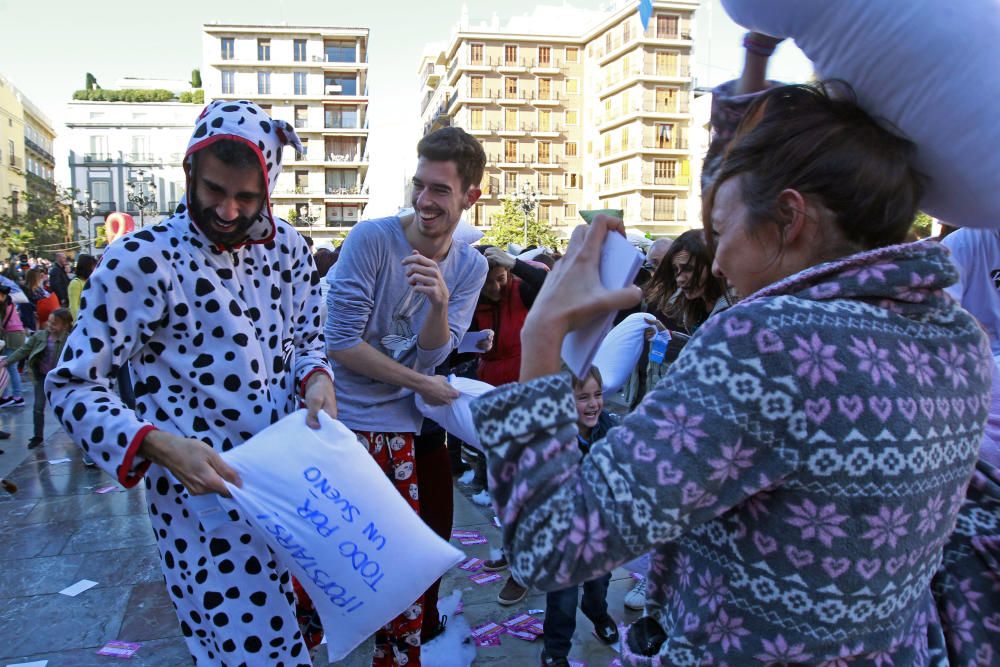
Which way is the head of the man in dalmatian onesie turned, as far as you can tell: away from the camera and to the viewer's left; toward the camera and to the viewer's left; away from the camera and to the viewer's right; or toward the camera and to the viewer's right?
toward the camera and to the viewer's right

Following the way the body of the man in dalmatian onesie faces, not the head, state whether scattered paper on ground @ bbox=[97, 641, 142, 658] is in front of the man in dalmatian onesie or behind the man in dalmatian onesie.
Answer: behind

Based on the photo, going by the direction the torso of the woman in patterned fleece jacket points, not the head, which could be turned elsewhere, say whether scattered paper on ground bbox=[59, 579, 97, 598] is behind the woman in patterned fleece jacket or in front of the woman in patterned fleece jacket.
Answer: in front

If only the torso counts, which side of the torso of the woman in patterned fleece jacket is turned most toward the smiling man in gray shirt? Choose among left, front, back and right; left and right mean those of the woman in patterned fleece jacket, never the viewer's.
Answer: front

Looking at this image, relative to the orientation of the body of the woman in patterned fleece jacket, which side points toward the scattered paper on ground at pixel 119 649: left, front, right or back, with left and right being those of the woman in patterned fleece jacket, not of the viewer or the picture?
front

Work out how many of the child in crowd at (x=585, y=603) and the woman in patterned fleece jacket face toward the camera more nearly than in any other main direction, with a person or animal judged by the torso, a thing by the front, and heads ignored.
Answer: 1

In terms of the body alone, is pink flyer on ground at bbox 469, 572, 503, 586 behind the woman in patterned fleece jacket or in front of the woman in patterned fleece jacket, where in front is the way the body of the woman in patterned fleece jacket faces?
in front

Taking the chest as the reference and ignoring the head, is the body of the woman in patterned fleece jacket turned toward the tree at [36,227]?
yes

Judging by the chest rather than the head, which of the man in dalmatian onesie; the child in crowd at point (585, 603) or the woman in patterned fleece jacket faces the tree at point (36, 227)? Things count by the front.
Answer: the woman in patterned fleece jacket

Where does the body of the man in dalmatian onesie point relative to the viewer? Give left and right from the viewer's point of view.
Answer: facing the viewer and to the right of the viewer

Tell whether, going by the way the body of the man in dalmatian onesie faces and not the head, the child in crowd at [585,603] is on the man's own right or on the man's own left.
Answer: on the man's own left

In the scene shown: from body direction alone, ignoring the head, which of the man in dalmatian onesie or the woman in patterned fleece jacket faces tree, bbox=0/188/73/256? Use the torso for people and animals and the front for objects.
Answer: the woman in patterned fleece jacket
